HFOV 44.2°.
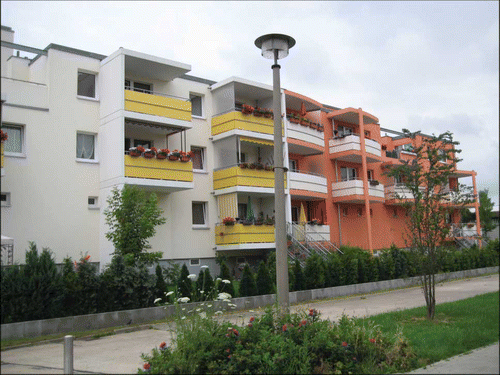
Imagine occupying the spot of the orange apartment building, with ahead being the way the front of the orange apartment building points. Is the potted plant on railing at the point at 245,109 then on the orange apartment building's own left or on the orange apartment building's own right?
on the orange apartment building's own right

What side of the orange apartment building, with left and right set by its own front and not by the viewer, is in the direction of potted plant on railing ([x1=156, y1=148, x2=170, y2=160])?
right

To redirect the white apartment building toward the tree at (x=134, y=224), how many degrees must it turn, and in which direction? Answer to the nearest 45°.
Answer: approximately 45° to its right

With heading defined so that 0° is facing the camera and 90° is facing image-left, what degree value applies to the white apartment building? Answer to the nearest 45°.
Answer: approximately 315°

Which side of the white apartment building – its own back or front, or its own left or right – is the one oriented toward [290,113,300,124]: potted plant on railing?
left

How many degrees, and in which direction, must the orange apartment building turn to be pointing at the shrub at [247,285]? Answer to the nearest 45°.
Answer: approximately 45° to its right

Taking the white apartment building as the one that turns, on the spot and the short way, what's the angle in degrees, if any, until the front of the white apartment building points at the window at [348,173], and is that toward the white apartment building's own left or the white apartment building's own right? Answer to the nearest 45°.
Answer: approximately 90° to the white apartment building's own left
